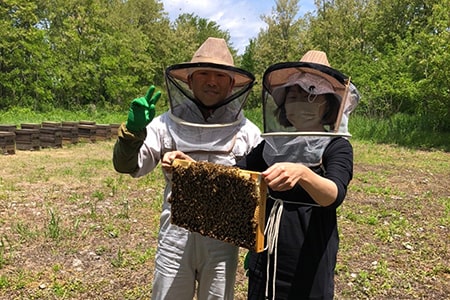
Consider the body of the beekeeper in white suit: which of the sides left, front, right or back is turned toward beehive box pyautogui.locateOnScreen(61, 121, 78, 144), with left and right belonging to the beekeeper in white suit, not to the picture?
back

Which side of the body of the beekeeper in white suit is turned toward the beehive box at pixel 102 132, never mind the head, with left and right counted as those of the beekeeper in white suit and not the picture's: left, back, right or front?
back

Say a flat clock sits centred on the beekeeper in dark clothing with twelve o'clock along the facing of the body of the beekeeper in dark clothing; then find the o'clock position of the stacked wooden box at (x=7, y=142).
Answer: The stacked wooden box is roughly at 3 o'clock from the beekeeper in dark clothing.

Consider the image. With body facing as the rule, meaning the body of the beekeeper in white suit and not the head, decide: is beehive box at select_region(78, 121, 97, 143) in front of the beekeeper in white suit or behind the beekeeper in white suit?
behind

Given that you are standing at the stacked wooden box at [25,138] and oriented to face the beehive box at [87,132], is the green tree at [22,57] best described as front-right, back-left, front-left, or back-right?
front-left

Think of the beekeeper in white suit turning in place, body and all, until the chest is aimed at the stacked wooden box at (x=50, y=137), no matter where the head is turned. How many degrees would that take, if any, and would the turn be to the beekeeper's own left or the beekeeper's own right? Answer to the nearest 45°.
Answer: approximately 135° to the beekeeper's own right

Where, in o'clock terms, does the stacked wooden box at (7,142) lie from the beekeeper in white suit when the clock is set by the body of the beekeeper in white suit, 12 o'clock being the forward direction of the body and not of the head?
The stacked wooden box is roughly at 5 o'clock from the beekeeper in white suit.

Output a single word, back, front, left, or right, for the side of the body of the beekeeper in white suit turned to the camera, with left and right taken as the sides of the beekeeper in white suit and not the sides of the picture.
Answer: front

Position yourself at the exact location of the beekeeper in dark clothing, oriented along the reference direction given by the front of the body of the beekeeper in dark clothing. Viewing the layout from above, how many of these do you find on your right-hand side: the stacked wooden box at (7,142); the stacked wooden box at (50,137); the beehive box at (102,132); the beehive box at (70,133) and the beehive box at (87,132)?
5

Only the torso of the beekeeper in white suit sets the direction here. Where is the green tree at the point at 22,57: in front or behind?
behind

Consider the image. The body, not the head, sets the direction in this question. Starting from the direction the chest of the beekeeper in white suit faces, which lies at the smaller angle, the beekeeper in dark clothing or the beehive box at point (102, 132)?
the beekeeper in dark clothing

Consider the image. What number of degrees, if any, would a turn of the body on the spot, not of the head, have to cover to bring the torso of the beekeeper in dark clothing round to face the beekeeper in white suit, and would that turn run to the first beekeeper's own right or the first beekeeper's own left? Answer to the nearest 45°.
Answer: approximately 90° to the first beekeeper's own right

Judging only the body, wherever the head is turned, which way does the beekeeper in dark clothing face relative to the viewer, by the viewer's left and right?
facing the viewer and to the left of the viewer

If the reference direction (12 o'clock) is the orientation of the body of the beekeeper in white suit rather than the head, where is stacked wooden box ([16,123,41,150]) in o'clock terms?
The stacked wooden box is roughly at 5 o'clock from the beekeeper in white suit.

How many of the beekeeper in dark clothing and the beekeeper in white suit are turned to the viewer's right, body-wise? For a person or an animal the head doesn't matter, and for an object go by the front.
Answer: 0

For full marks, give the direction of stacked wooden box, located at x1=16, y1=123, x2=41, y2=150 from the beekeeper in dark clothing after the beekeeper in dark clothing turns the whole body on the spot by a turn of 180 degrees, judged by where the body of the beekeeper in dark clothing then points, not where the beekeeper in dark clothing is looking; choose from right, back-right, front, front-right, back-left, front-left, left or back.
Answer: left

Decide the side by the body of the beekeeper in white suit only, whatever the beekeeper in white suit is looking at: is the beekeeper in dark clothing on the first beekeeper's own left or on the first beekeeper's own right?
on the first beekeeper's own left
